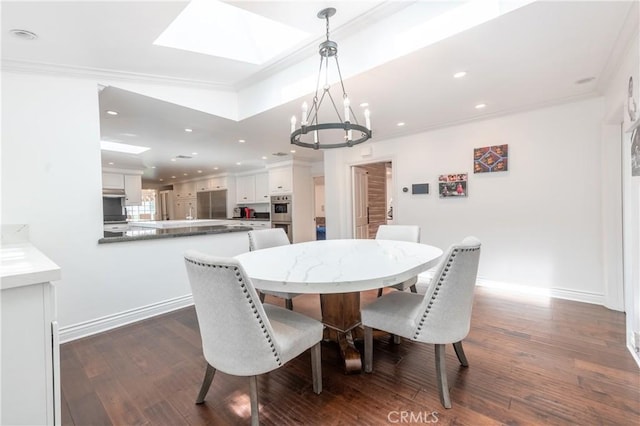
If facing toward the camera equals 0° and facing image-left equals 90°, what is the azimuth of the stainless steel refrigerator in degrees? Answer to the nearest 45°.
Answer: approximately 45°

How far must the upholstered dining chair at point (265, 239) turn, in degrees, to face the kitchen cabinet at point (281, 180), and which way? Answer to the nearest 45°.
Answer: approximately 135° to its left

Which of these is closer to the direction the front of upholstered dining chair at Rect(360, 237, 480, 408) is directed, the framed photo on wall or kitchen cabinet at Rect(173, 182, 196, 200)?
the kitchen cabinet

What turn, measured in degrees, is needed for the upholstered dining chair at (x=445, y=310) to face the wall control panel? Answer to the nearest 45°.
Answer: approximately 45° to its right

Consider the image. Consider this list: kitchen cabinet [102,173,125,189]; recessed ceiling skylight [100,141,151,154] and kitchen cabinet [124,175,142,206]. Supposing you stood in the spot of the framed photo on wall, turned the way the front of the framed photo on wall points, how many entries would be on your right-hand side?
3

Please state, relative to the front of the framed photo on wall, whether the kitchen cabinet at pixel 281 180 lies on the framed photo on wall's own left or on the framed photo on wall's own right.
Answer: on the framed photo on wall's own right

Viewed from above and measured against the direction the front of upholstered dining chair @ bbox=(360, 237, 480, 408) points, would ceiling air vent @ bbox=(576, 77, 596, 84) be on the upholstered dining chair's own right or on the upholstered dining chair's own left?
on the upholstered dining chair's own right
